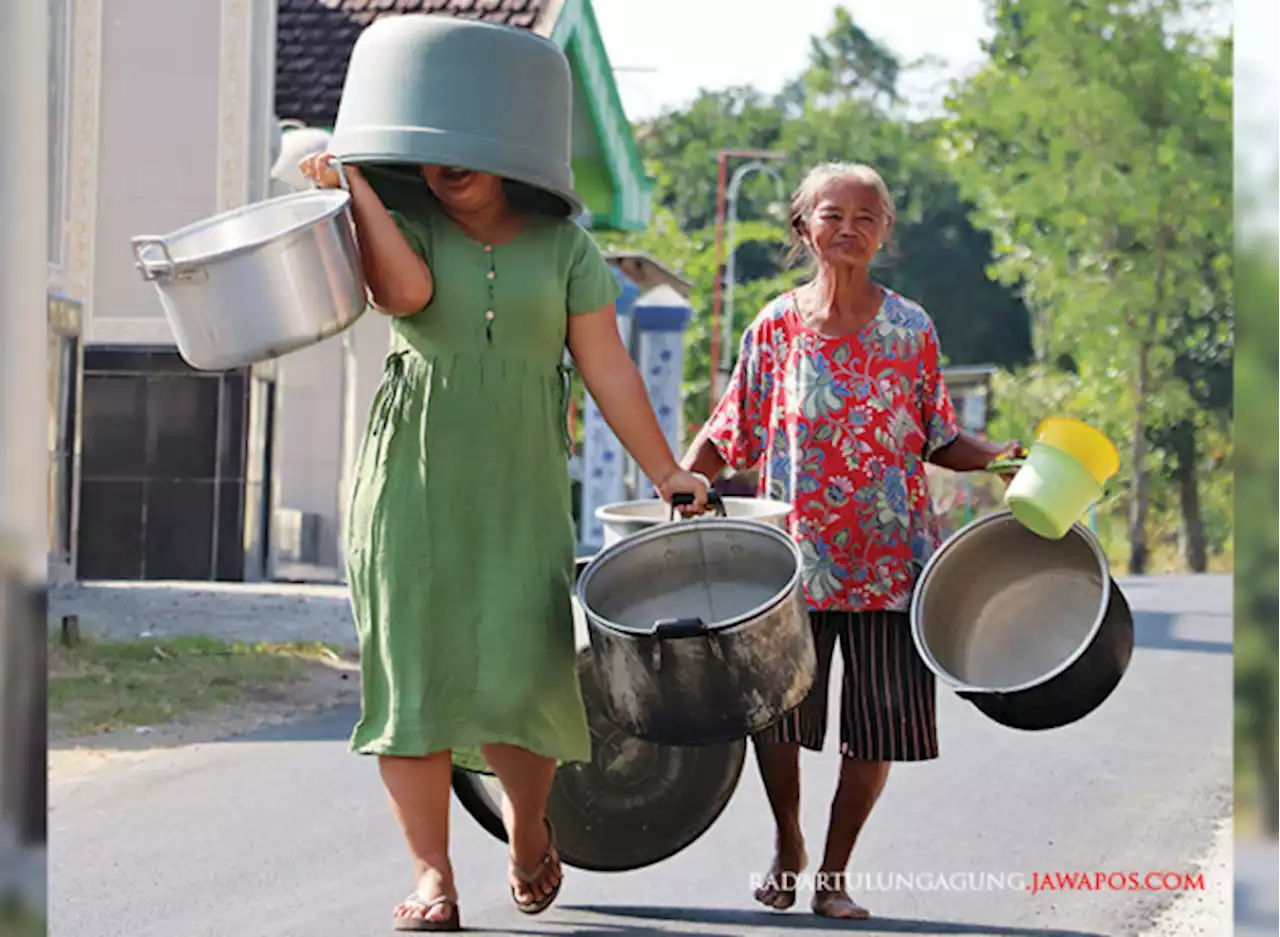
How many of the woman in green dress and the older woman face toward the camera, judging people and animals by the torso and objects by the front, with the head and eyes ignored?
2

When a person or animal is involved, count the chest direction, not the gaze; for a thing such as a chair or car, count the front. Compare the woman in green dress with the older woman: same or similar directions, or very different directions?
same or similar directions

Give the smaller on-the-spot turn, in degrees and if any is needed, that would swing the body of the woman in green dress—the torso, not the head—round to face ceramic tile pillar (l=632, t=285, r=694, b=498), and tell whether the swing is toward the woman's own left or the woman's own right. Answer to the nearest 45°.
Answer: approximately 180°

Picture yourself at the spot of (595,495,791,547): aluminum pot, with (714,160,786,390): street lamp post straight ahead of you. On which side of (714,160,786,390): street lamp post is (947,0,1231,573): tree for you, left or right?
right

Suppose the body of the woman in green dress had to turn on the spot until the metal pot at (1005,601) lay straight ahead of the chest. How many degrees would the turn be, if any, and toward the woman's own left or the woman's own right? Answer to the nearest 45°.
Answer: approximately 90° to the woman's own left

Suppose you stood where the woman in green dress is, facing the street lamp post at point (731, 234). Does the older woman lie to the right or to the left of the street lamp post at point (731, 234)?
right

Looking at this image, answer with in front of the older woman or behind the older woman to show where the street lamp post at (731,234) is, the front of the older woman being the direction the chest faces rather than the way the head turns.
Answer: behind

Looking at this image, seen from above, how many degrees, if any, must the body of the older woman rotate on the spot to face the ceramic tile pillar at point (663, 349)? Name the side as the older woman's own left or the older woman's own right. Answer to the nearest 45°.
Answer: approximately 180°

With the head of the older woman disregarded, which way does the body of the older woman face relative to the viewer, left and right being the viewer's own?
facing the viewer

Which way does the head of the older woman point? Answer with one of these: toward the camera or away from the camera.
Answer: toward the camera

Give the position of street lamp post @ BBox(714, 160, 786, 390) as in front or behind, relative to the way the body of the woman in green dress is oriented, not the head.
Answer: behind

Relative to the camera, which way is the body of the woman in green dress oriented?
toward the camera

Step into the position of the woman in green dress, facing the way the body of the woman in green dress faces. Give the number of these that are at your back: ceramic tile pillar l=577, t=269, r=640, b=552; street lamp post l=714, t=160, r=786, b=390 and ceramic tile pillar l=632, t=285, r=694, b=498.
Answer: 3
